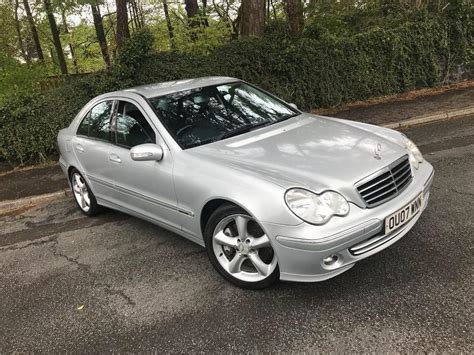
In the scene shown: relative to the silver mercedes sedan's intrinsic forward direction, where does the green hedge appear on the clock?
The green hedge is roughly at 8 o'clock from the silver mercedes sedan.

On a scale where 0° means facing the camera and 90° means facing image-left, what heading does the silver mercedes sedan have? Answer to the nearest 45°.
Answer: approximately 315°
